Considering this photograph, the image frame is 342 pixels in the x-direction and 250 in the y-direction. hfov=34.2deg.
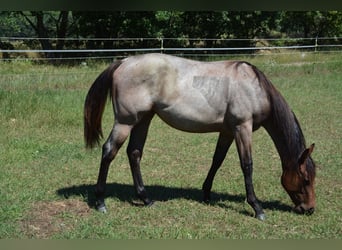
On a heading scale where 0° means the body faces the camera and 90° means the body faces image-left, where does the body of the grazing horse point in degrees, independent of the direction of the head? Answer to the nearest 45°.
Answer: approximately 270°
